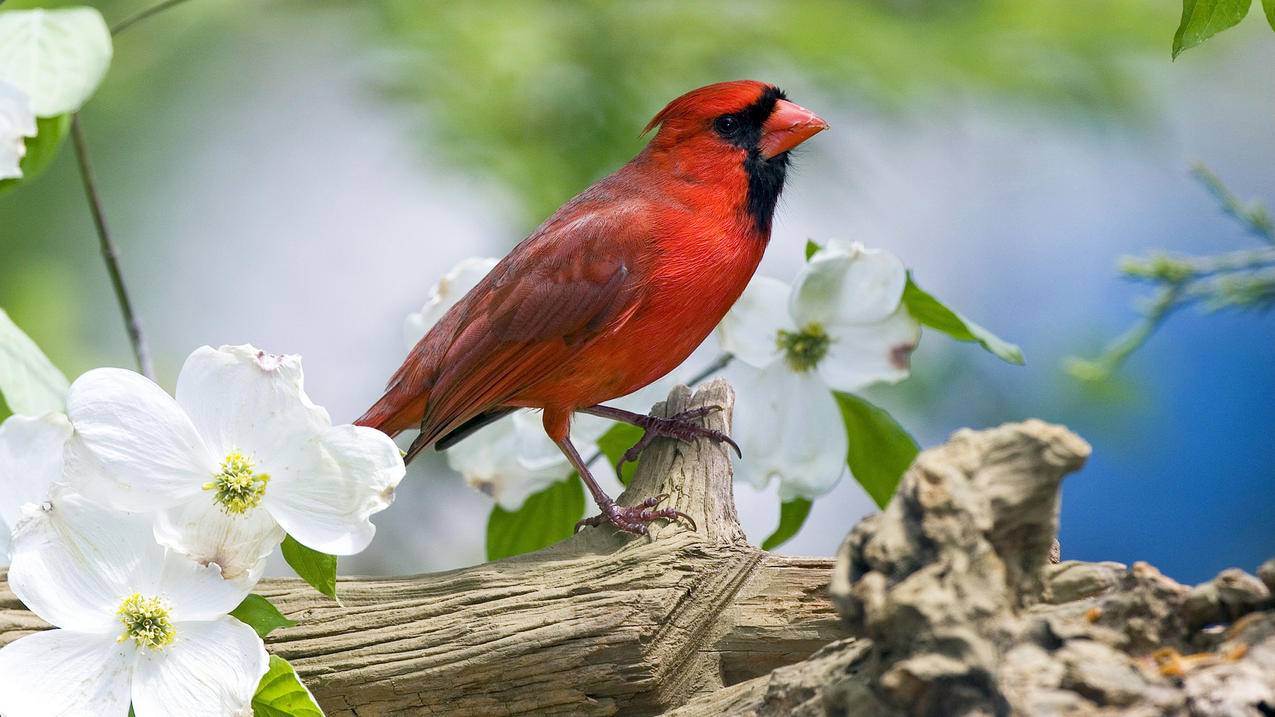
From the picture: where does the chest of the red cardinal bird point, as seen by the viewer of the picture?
to the viewer's right

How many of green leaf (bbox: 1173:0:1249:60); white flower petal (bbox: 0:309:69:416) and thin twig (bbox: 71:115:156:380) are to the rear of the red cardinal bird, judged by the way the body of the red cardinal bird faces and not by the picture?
2

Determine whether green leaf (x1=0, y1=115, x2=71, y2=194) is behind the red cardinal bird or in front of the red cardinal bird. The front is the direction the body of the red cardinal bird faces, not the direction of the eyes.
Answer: behind
